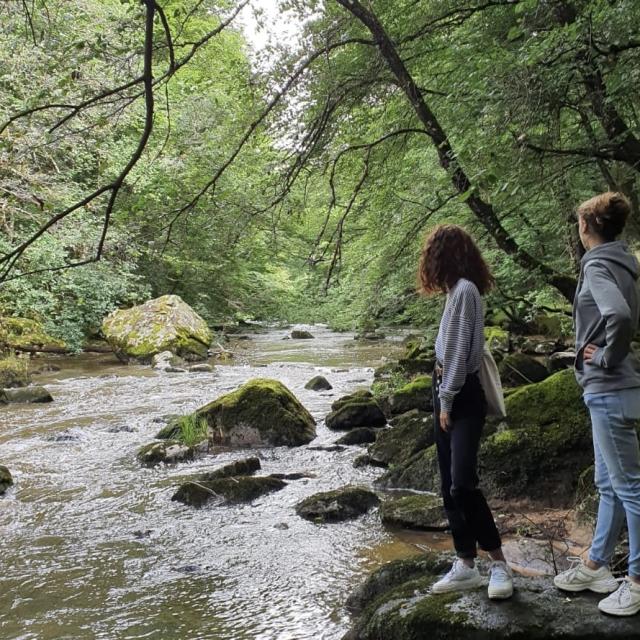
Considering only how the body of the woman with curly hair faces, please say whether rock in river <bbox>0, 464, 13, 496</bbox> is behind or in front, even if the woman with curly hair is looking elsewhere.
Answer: in front

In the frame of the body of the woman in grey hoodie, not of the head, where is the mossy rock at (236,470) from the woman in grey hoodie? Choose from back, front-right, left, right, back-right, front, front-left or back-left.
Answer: front-right

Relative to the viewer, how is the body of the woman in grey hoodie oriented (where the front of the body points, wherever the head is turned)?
to the viewer's left

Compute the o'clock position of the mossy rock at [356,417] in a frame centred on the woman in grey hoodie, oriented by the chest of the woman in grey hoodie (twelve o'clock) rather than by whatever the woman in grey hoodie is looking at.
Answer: The mossy rock is roughly at 2 o'clock from the woman in grey hoodie.

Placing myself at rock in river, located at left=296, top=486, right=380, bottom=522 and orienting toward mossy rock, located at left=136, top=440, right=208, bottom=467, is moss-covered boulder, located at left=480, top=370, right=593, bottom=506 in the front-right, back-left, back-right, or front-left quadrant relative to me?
back-right

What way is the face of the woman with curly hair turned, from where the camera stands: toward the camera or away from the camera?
away from the camera
